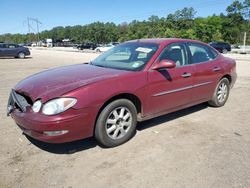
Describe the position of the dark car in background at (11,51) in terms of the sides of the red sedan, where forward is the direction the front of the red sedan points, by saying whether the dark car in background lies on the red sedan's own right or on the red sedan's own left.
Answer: on the red sedan's own right

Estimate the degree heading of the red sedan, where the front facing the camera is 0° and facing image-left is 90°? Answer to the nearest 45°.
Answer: approximately 45°
